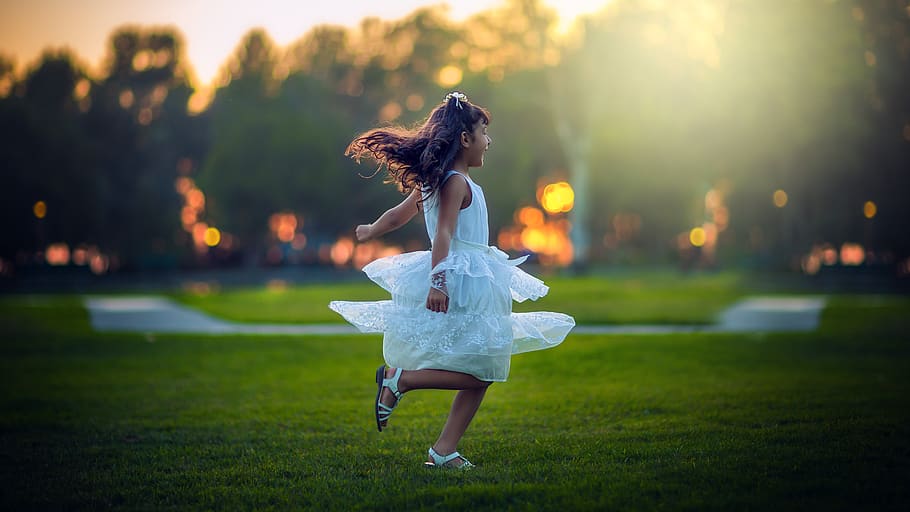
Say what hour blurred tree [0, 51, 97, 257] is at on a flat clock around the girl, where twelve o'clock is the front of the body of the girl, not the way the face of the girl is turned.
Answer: The blurred tree is roughly at 8 o'clock from the girl.

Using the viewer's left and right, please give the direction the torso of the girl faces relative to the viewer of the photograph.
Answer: facing to the right of the viewer

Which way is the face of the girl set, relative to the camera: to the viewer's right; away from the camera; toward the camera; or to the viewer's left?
to the viewer's right
